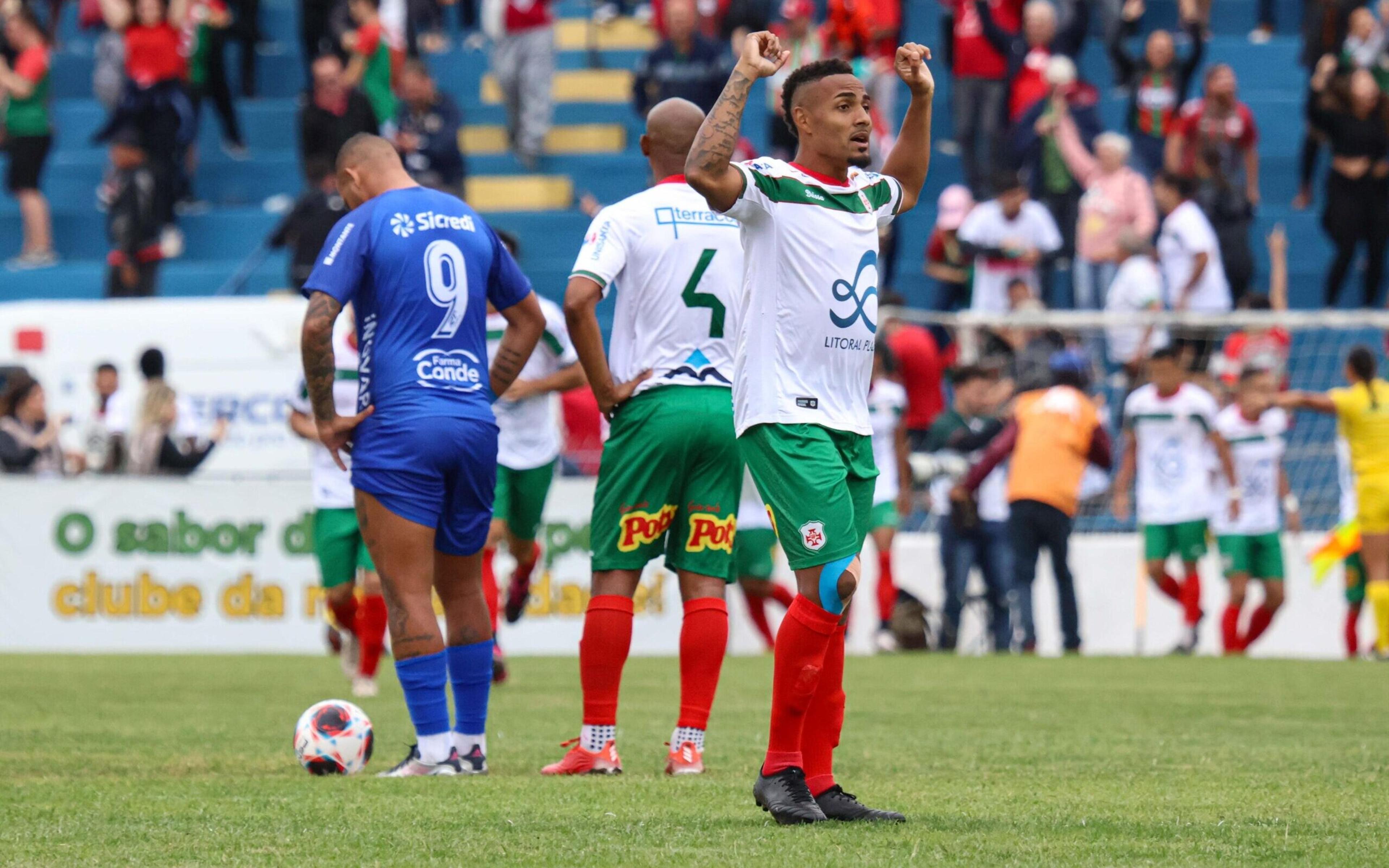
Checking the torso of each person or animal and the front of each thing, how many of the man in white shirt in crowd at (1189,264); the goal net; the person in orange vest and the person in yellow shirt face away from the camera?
2

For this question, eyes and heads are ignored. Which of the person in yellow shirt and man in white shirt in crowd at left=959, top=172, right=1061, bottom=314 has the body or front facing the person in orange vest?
the man in white shirt in crowd

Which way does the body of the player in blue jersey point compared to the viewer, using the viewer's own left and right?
facing away from the viewer and to the left of the viewer

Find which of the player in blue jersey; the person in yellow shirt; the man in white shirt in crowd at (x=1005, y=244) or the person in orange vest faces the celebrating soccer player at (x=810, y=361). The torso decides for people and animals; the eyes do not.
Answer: the man in white shirt in crowd

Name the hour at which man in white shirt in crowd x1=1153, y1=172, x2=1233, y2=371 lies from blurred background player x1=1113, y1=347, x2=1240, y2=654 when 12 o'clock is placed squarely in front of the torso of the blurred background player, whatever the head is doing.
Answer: The man in white shirt in crowd is roughly at 6 o'clock from the blurred background player.

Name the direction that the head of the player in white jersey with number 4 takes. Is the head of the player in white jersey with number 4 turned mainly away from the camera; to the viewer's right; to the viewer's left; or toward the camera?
away from the camera

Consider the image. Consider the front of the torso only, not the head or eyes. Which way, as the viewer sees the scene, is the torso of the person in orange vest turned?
away from the camera

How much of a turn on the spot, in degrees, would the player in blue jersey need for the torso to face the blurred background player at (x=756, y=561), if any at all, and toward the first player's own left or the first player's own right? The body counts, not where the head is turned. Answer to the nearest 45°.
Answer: approximately 45° to the first player's own right
